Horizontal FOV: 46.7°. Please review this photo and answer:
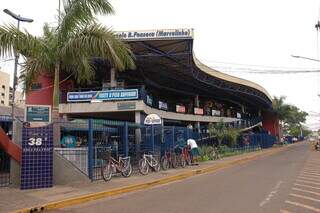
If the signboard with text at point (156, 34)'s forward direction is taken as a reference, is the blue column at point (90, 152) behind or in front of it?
in front

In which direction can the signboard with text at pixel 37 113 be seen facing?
toward the camera

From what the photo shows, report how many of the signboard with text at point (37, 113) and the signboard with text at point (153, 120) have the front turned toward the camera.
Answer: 2

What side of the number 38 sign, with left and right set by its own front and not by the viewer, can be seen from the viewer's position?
front

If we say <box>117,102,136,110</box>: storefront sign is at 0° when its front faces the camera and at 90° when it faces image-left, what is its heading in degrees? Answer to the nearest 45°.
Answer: approximately 0°

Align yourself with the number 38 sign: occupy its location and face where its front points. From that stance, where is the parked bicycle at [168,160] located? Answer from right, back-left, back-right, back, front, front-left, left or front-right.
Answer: back-left

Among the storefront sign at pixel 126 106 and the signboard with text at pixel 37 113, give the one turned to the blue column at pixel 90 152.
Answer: the storefront sign

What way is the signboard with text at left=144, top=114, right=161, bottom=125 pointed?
toward the camera

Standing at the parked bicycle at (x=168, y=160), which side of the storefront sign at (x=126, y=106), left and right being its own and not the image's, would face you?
front

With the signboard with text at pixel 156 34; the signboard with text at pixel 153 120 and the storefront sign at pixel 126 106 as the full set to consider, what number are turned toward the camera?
3

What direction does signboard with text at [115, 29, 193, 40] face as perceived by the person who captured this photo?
facing the viewer
